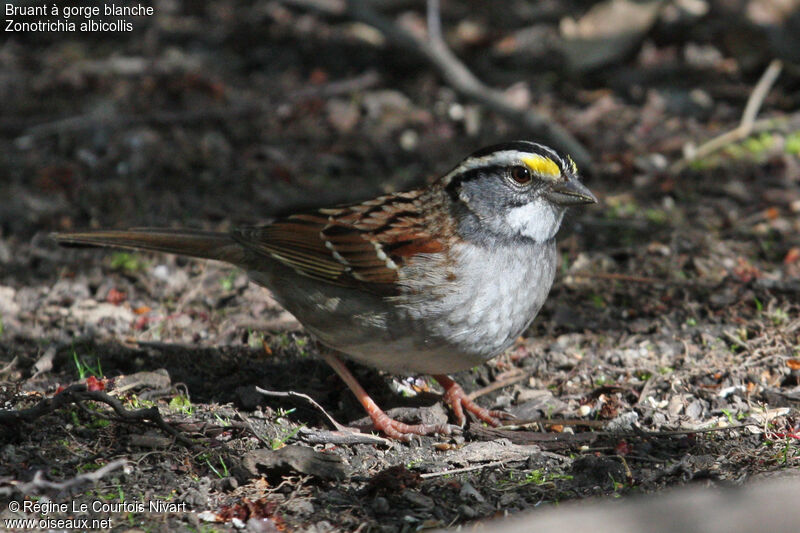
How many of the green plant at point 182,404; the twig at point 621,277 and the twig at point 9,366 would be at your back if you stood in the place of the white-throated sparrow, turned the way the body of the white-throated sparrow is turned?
2

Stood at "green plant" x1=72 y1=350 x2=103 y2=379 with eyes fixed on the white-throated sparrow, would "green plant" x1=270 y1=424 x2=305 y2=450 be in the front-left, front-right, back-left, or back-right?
front-right

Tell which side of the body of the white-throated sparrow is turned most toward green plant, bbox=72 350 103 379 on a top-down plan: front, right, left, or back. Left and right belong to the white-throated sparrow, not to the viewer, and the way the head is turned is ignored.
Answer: back

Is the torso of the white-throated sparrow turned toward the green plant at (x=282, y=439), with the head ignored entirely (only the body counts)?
no

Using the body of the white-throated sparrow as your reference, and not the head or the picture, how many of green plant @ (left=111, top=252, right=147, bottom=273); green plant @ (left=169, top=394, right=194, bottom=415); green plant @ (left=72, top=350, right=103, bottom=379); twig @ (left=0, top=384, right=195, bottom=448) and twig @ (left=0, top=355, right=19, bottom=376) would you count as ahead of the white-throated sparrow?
0

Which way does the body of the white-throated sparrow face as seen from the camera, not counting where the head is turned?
to the viewer's right

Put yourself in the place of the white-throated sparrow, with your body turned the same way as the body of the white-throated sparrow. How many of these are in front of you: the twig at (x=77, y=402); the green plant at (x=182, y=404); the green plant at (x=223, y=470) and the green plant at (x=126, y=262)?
0

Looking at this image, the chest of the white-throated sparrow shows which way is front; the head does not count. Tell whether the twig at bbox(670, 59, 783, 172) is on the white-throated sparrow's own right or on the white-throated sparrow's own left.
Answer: on the white-throated sparrow's own left

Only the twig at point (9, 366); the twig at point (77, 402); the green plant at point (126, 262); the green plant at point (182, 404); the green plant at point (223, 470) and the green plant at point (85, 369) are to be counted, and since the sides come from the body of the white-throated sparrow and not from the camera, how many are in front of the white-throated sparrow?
0

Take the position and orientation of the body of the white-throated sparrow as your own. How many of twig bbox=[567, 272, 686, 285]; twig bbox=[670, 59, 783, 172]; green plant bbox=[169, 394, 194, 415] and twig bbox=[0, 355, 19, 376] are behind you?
2

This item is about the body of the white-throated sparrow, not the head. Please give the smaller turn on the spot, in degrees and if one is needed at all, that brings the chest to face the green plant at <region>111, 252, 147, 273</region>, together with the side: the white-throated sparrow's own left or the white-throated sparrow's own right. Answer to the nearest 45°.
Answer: approximately 135° to the white-throated sparrow's own left

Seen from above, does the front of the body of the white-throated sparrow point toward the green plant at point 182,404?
no
